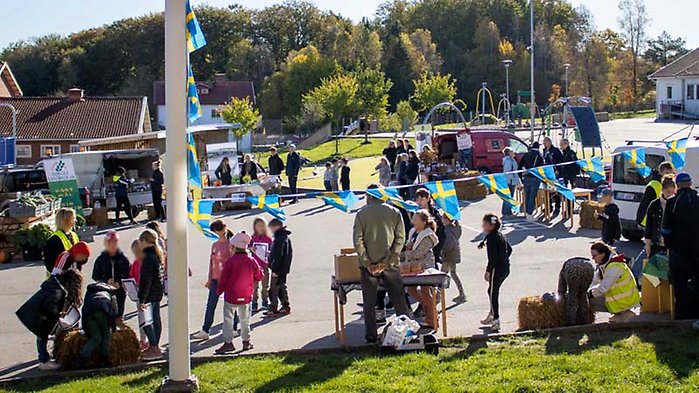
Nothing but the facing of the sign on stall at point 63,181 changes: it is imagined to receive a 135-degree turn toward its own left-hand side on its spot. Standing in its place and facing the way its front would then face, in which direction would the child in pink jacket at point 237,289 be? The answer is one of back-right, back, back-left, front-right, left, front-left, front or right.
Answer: back-right

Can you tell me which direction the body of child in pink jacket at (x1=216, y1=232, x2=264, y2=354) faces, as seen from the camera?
away from the camera

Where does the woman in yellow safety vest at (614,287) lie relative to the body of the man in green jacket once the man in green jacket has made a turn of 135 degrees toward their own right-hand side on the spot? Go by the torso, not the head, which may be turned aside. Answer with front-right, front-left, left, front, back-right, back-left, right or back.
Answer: front-left

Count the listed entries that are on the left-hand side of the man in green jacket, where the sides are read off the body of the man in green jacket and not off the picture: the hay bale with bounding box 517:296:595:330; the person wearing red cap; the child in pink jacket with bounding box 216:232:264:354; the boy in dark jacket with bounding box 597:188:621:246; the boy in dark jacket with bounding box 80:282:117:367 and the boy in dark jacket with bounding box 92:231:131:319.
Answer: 4

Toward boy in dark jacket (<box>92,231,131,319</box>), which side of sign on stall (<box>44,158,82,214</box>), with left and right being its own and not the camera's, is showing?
front

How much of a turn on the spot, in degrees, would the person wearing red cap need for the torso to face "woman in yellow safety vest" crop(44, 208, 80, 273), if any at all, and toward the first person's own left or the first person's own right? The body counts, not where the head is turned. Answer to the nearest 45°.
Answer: approximately 135° to the first person's own left

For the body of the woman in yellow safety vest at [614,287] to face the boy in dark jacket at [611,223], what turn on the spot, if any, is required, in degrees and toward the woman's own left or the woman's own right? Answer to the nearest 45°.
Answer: approximately 90° to the woman's own right

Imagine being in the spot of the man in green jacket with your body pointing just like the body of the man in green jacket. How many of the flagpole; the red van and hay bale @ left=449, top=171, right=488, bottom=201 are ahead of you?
2

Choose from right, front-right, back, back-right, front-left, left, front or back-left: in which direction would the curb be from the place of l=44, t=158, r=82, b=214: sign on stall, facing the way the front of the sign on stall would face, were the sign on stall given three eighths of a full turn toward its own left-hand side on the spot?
back-right

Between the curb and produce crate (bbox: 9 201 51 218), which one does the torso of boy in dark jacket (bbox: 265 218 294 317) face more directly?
the produce crate

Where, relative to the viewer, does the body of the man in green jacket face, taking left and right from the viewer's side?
facing away from the viewer

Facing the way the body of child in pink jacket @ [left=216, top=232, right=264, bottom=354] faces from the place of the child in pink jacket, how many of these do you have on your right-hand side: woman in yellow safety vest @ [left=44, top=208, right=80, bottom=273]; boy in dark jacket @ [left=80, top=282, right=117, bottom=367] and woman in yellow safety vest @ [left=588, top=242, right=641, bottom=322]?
1

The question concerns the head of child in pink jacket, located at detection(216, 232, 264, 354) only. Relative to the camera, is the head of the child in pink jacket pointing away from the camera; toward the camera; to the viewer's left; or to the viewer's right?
away from the camera

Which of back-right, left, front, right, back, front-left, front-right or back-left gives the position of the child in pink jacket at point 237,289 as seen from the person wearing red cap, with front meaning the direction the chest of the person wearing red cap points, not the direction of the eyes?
front-left
